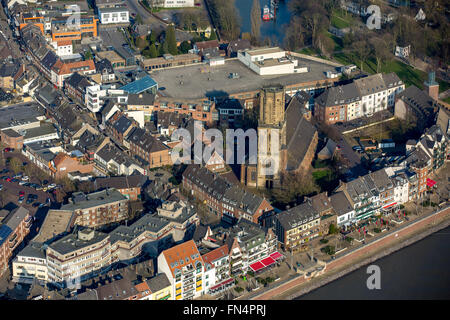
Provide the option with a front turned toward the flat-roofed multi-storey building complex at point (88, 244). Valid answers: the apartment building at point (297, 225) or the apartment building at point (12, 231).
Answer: the apartment building at point (12, 231)

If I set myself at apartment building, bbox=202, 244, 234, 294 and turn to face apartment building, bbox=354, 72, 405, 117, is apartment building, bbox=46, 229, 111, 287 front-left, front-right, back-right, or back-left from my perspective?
back-left

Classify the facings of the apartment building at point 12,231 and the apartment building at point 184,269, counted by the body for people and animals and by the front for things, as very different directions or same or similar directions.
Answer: same or similar directions

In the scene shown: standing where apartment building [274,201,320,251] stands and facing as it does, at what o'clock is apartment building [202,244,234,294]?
apartment building [202,244,234,294] is roughly at 3 o'clock from apartment building [274,201,320,251].

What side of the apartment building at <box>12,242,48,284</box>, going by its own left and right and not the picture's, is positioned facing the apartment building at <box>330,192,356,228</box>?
left

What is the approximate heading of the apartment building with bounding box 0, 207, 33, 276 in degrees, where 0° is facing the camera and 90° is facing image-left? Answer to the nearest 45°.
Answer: approximately 315°

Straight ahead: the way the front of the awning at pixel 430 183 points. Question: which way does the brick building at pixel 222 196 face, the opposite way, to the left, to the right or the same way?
to the right

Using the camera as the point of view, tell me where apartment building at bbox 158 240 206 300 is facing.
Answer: facing the viewer and to the right of the viewer

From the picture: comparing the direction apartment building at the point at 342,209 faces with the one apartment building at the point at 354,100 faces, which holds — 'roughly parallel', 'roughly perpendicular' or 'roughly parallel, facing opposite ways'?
roughly parallel

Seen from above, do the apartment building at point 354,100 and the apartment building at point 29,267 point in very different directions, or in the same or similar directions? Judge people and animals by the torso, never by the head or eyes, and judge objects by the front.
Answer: same or similar directions

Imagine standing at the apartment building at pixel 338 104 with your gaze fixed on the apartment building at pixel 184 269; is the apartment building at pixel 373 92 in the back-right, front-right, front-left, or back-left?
back-left
